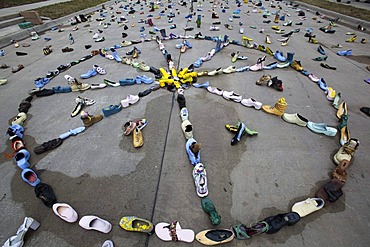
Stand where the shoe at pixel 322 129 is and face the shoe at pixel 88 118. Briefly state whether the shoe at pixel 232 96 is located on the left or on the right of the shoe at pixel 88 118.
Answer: right

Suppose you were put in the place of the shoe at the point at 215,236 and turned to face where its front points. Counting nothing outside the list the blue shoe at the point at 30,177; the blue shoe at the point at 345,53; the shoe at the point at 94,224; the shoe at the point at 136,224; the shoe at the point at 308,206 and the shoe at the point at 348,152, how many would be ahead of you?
3

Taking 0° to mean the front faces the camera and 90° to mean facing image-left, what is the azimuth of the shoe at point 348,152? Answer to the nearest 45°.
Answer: approximately 45°

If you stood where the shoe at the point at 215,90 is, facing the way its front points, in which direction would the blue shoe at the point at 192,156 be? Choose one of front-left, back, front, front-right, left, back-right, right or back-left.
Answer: back-left

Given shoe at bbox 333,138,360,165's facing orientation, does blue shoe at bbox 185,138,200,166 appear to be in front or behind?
in front
